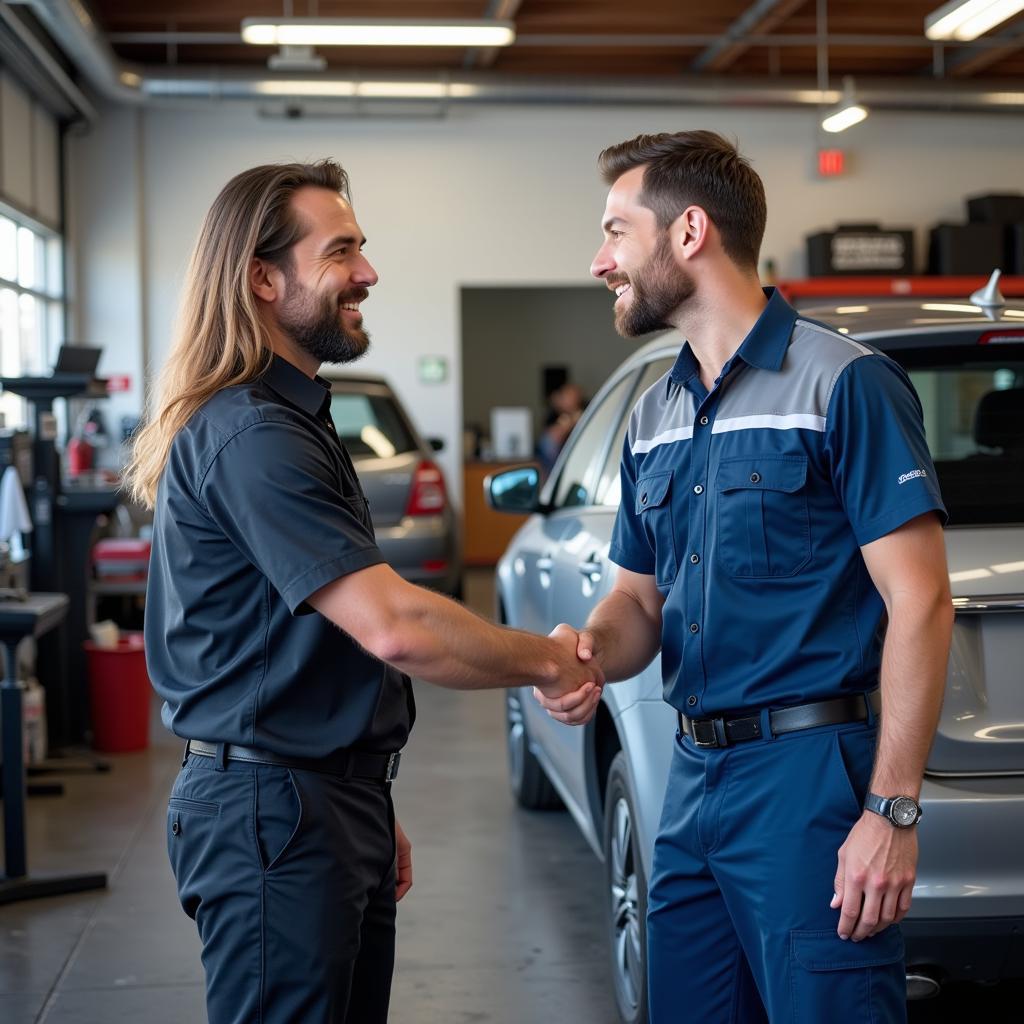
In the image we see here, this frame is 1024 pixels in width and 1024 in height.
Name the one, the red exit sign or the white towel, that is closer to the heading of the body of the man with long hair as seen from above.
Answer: the red exit sign

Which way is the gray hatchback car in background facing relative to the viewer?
away from the camera

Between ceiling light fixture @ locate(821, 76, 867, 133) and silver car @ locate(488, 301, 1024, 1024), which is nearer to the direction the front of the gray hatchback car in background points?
the ceiling light fixture

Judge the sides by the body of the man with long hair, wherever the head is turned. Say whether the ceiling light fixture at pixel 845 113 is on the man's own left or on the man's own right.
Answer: on the man's own left

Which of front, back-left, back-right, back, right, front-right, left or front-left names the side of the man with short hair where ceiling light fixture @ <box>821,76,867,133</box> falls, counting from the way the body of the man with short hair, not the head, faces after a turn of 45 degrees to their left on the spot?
back

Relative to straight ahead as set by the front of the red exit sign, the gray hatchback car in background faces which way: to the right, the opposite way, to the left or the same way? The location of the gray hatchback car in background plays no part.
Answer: the opposite way

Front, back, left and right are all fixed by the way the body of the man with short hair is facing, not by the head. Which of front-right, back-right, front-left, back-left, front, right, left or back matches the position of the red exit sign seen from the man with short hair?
back-right

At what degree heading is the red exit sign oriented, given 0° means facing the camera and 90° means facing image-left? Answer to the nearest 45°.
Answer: approximately 0°

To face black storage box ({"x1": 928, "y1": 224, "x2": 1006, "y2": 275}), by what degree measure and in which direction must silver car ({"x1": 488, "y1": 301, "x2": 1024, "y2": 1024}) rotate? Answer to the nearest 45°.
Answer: approximately 45° to its right

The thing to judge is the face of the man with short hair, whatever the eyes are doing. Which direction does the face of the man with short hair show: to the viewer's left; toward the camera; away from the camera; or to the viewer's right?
to the viewer's left

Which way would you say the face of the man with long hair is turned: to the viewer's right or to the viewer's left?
to the viewer's right

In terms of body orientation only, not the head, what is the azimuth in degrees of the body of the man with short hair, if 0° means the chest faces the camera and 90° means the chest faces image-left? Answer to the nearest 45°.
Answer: approximately 45°

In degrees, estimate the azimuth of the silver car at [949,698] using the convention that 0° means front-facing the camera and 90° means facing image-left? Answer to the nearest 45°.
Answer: approximately 135°

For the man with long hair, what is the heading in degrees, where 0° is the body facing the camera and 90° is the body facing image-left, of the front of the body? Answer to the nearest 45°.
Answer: approximately 270°
